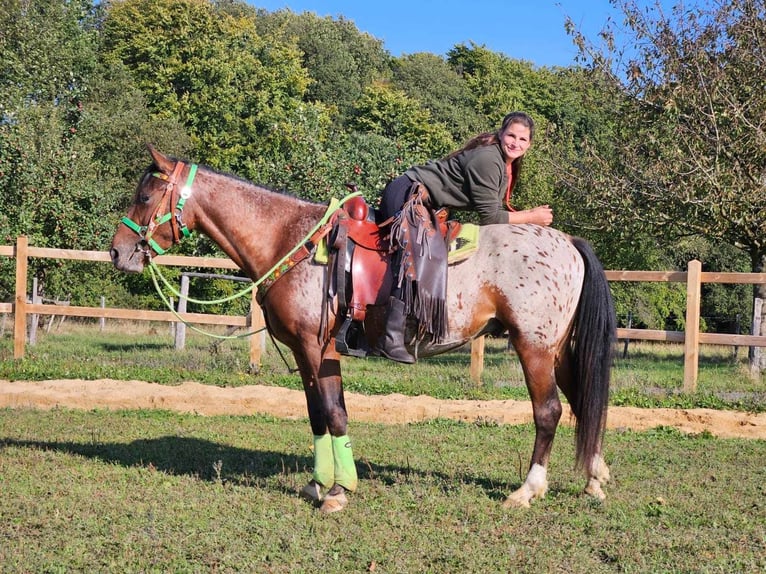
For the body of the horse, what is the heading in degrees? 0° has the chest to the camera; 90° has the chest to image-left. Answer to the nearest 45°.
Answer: approximately 90°

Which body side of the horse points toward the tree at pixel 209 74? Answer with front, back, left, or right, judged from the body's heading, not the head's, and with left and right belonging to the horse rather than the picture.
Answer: right

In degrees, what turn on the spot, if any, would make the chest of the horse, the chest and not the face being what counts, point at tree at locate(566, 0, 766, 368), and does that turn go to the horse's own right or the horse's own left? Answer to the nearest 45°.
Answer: approximately 135° to the horse's own right

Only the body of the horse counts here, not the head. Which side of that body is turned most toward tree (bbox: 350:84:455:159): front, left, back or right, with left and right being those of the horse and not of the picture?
right

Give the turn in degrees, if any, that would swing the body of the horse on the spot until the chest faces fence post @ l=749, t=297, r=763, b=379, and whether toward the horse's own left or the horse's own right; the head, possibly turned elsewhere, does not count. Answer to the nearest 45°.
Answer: approximately 135° to the horse's own right
